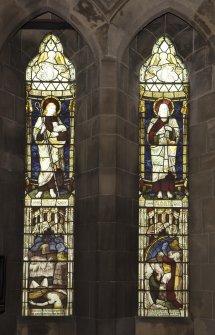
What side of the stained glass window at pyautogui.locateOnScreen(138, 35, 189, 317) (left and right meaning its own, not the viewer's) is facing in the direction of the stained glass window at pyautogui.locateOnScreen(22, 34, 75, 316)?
right

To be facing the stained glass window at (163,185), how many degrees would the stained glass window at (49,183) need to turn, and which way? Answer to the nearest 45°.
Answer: approximately 90° to its left

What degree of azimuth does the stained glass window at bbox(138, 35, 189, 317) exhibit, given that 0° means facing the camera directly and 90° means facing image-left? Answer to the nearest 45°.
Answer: approximately 0°

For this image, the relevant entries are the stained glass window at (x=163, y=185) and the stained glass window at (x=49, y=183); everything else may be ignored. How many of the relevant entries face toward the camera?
2
